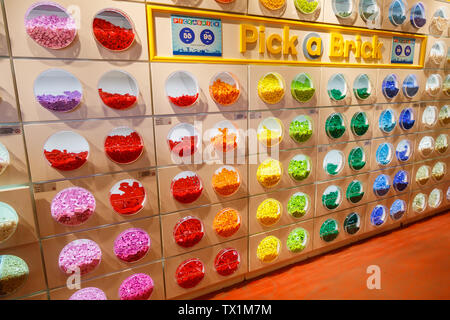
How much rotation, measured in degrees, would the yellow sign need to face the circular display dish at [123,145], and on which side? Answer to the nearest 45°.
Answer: approximately 90° to its right

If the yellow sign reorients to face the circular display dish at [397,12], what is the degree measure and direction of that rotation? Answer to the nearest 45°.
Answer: approximately 90° to its left

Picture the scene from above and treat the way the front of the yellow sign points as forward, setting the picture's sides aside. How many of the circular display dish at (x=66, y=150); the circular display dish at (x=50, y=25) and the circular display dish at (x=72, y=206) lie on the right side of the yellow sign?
3

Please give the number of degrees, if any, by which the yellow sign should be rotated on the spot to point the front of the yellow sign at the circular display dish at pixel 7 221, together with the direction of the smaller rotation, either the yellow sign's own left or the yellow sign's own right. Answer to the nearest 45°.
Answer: approximately 90° to the yellow sign's own right

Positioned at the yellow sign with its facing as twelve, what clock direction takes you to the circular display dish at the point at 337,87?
The circular display dish is roughly at 9 o'clock from the yellow sign.

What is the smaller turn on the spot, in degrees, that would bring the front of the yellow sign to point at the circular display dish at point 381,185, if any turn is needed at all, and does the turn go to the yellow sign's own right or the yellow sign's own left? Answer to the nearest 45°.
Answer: approximately 90° to the yellow sign's own left

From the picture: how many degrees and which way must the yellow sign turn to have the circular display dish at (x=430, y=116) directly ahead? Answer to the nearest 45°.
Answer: approximately 90° to its left

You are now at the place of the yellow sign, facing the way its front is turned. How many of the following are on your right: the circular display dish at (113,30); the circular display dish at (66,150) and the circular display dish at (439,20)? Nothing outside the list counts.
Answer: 2

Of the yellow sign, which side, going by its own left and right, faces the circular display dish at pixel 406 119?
left

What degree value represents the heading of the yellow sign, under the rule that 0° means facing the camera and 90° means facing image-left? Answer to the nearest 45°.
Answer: approximately 315°
